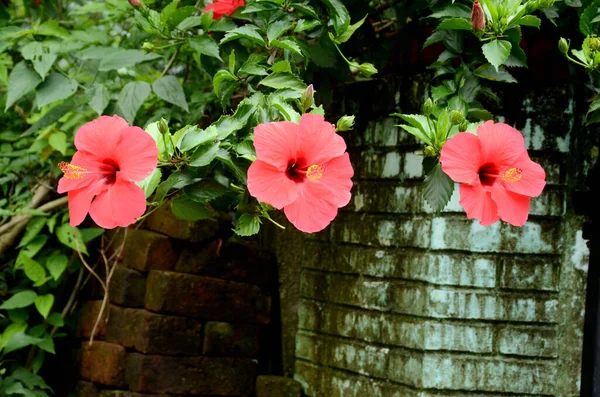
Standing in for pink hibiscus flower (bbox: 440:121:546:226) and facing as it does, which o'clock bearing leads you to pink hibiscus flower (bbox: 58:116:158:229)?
pink hibiscus flower (bbox: 58:116:158:229) is roughly at 4 o'clock from pink hibiscus flower (bbox: 440:121:546:226).

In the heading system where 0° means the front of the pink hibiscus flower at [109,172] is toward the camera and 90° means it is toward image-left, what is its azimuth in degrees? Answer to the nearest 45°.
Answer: approximately 45°

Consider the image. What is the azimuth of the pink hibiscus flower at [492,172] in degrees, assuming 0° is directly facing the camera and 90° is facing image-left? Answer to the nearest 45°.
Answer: approximately 315°

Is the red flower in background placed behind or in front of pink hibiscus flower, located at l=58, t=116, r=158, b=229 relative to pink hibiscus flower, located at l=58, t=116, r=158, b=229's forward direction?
behind

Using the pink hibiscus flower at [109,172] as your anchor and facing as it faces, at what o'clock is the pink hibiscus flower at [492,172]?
the pink hibiscus flower at [492,172] is roughly at 8 o'clock from the pink hibiscus flower at [109,172].
